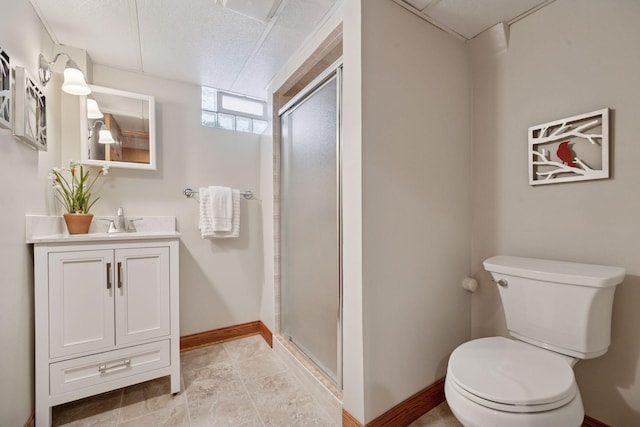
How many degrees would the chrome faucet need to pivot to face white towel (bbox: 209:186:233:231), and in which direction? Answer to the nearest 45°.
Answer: approximately 90° to its left

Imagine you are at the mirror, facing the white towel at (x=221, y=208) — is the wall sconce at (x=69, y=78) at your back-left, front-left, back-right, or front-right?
back-right

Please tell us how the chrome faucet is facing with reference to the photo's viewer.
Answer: facing the viewer

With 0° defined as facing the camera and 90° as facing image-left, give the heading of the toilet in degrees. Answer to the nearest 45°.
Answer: approximately 45°

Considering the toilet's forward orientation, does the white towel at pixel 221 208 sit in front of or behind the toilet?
in front

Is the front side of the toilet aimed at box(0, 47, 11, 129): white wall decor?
yes

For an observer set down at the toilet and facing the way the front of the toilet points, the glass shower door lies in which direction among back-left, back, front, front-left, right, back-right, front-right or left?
front-right

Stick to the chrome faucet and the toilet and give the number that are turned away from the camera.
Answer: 0

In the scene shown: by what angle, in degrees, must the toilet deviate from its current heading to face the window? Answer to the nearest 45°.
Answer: approximately 45° to its right
